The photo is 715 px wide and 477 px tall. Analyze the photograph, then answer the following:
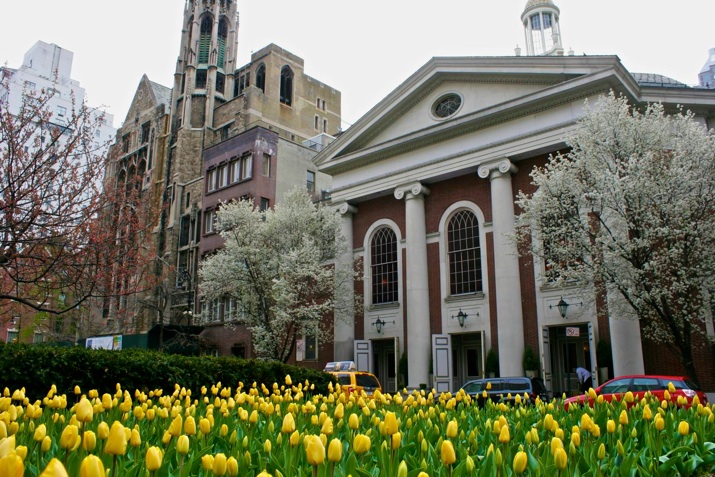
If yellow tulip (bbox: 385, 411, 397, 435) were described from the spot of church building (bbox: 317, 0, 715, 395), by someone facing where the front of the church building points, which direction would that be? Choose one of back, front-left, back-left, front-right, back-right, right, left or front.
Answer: front-left

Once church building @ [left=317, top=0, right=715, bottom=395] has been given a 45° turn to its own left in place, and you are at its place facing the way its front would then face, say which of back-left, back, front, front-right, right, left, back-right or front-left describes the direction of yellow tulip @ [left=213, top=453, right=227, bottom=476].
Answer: front

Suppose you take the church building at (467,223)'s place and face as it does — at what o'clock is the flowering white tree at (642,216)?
The flowering white tree is roughly at 9 o'clock from the church building.

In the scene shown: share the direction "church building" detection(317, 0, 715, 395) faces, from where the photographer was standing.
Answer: facing the viewer and to the left of the viewer

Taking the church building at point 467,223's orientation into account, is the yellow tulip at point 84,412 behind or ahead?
ahead

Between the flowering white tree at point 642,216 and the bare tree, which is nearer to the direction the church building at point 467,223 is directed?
the bare tree

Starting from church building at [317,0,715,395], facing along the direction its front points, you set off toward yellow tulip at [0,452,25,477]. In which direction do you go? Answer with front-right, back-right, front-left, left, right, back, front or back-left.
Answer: front-left

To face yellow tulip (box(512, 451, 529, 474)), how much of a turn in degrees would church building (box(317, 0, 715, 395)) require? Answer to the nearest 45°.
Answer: approximately 45° to its left

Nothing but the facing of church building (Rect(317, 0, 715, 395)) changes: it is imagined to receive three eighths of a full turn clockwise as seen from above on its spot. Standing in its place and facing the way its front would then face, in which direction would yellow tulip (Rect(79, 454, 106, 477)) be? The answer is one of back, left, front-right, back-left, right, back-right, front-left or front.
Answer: back

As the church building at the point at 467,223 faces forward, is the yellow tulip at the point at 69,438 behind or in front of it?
in front
